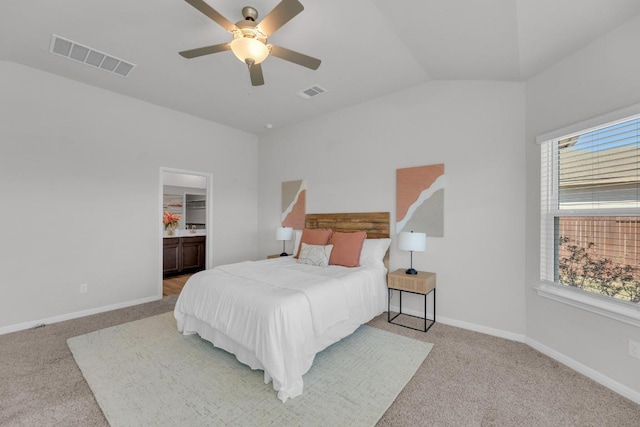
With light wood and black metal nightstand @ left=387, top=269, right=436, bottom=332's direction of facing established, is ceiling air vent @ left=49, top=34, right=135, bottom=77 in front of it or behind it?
in front

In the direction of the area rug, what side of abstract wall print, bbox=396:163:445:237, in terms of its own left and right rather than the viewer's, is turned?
front

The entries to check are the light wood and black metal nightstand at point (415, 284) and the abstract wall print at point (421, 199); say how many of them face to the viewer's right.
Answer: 0

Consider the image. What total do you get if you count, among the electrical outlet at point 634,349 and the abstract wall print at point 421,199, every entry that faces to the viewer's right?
0

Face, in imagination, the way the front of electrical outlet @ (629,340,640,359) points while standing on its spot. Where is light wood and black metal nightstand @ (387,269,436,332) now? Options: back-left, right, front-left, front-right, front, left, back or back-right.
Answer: front-right

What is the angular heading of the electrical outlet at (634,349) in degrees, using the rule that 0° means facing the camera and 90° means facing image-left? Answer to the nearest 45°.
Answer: approximately 45°

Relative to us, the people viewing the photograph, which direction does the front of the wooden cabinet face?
facing the viewer and to the right of the viewer

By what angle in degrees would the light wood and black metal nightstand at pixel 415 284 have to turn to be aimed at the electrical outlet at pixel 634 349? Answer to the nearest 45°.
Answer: approximately 90° to its left

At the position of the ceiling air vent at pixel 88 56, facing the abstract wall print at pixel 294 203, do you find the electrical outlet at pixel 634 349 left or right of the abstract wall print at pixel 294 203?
right

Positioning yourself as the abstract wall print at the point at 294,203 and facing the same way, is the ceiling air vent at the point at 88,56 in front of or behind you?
in front

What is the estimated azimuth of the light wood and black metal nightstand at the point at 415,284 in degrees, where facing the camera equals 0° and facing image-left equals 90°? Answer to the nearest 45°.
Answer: approximately 45°

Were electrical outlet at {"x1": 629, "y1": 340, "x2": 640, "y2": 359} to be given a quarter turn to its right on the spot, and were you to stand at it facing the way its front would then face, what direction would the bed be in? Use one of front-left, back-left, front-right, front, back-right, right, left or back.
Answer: left

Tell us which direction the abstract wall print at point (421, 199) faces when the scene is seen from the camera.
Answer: facing the viewer and to the left of the viewer

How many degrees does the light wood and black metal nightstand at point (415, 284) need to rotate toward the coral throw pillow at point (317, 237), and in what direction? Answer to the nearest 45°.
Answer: approximately 45° to its right
